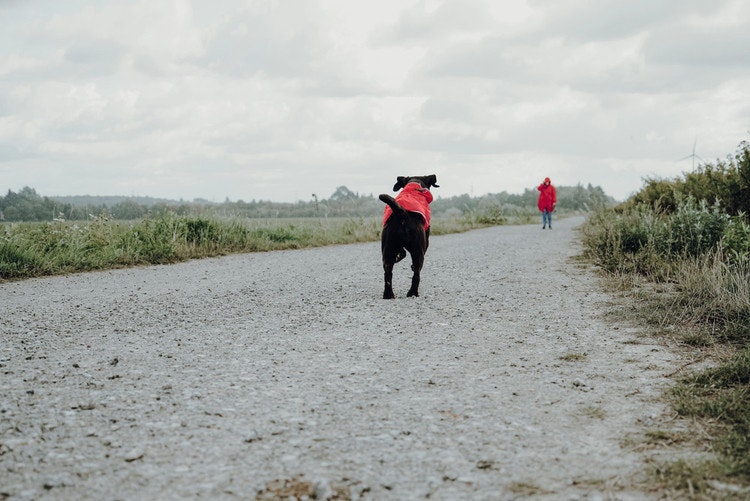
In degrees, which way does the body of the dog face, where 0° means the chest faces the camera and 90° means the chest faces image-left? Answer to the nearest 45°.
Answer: approximately 180°

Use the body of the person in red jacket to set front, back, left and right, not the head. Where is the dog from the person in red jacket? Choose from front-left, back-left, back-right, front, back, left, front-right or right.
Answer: front

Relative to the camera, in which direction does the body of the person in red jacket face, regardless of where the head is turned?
toward the camera

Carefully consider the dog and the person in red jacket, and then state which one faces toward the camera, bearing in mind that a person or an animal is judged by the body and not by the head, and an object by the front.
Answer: the person in red jacket

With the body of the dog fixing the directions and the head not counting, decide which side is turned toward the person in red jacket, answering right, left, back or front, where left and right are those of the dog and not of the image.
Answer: front

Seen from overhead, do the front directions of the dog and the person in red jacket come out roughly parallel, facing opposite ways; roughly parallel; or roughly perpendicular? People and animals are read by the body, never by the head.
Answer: roughly parallel, facing opposite ways

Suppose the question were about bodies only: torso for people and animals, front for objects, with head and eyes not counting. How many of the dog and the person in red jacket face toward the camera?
1
